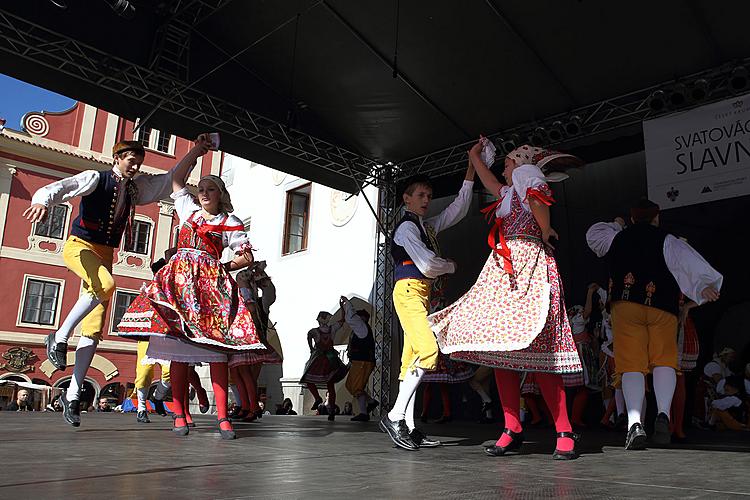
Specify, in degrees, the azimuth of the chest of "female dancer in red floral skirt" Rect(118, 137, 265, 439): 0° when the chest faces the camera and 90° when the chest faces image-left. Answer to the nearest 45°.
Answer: approximately 0°

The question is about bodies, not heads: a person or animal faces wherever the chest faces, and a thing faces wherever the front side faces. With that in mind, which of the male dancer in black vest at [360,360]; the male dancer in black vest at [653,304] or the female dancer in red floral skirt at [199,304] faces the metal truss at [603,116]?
the male dancer in black vest at [653,304]

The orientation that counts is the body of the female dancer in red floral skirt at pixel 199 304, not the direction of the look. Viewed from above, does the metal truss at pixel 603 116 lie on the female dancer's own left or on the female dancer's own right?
on the female dancer's own left

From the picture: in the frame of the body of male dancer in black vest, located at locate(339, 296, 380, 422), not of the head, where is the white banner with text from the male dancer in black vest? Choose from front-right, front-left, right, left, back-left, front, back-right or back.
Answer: back-left

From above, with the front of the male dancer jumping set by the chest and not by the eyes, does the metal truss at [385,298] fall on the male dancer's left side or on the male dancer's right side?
on the male dancer's left side

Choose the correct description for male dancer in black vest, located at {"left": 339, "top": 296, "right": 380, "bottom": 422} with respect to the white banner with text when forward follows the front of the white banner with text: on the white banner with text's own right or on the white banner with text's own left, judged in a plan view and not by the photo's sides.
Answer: on the white banner with text's own right

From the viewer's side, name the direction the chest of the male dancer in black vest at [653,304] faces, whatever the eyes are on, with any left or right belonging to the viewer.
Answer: facing away from the viewer

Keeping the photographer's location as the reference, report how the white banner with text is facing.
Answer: facing the viewer and to the left of the viewer

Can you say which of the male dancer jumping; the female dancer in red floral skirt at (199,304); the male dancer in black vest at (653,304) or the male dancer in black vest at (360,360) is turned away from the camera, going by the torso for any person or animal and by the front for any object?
the male dancer in black vest at (653,304)
